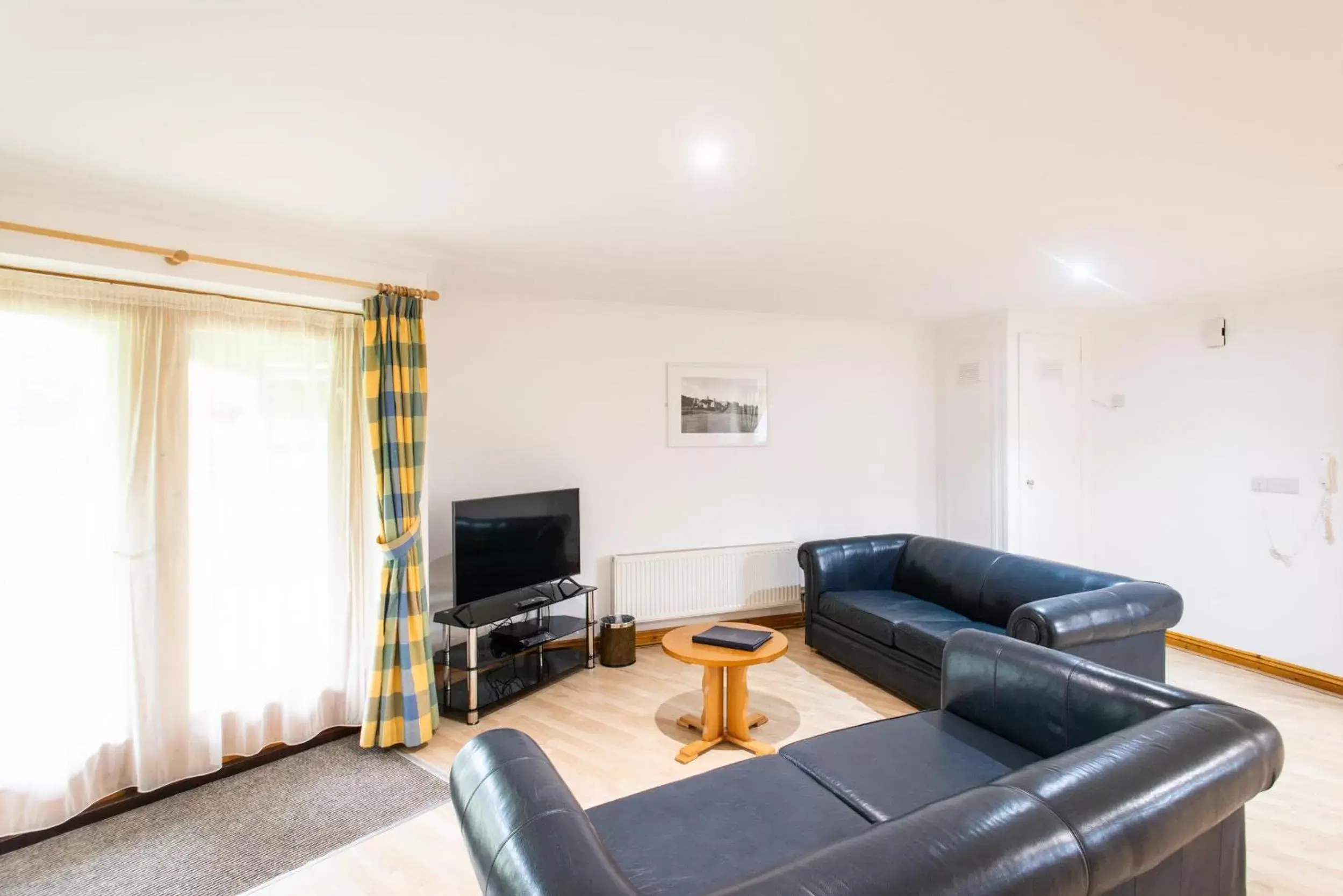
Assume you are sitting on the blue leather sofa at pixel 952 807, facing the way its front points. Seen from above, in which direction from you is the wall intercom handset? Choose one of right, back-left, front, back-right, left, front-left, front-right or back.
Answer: right

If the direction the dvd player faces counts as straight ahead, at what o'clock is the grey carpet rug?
The grey carpet rug is roughly at 3 o'clock from the dvd player.

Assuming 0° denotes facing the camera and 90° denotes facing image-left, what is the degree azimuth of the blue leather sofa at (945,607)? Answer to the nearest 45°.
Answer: approximately 45°

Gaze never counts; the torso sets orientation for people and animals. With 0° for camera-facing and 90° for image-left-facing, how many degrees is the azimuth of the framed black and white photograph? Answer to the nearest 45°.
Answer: approximately 0°

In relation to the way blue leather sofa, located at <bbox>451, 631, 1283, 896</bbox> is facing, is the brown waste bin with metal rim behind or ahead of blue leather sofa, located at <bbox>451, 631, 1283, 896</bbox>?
ahead

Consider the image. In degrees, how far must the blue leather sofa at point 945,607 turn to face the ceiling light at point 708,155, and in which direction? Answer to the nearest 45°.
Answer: approximately 45° to its left

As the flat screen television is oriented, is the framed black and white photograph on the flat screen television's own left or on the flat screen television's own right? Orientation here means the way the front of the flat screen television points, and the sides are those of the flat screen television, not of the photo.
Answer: on the flat screen television's own left

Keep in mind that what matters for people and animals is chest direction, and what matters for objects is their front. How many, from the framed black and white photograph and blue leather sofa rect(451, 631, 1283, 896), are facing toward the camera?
1

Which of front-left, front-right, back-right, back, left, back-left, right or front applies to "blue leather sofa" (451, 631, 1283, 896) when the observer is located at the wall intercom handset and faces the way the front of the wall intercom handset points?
front-left

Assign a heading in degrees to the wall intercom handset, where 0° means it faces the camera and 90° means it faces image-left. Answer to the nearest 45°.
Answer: approximately 45°

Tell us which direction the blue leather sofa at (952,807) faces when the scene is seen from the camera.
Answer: facing away from the viewer and to the left of the viewer

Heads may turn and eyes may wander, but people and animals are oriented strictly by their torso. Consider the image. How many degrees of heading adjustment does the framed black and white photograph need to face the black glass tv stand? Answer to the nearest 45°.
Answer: approximately 45° to its right

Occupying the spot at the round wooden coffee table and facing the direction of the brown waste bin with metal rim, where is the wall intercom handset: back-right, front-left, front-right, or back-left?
back-right

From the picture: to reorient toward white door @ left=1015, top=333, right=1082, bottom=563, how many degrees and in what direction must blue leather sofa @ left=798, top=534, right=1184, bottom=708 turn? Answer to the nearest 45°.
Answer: approximately 135° to its right
